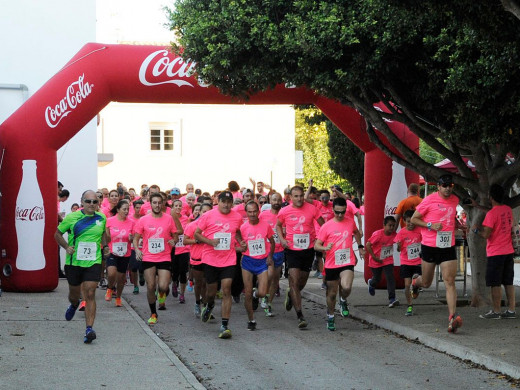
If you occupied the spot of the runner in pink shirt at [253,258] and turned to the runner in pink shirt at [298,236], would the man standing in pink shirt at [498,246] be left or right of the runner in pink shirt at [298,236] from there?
right

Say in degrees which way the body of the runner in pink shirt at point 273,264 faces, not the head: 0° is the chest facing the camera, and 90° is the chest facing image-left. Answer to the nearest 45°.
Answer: approximately 0°

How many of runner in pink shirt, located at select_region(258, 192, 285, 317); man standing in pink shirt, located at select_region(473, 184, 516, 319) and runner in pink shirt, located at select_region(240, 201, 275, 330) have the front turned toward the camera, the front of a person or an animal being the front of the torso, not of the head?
2

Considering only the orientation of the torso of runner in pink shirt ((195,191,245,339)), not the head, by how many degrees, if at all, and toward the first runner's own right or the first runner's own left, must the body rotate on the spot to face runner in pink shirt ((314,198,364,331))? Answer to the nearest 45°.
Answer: approximately 90° to the first runner's own left

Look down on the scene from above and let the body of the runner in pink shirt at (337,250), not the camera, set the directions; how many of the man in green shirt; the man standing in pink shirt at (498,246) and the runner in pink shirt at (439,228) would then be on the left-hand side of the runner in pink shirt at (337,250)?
2

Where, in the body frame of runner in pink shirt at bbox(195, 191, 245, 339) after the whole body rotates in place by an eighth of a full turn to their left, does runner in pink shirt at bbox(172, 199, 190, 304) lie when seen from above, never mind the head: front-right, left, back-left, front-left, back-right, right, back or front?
back-left

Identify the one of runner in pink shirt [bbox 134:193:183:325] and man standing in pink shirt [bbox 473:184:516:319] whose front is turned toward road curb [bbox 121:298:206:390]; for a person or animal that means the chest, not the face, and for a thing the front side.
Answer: runner in pink shirt [bbox 134:193:183:325]

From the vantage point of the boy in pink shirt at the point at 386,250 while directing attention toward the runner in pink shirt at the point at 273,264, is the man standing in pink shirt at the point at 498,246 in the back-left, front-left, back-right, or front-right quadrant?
back-left

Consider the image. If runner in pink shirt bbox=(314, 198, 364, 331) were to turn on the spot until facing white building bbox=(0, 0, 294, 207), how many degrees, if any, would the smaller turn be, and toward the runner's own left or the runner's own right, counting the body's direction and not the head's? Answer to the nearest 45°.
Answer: approximately 180°

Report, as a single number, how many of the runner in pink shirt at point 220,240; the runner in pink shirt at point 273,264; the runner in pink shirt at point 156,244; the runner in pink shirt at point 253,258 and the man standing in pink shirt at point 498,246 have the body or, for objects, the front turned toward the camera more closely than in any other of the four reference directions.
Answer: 4

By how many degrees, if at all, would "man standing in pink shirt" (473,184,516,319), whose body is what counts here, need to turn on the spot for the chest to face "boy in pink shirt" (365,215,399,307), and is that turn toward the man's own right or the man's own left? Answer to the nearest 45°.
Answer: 0° — they already face them
